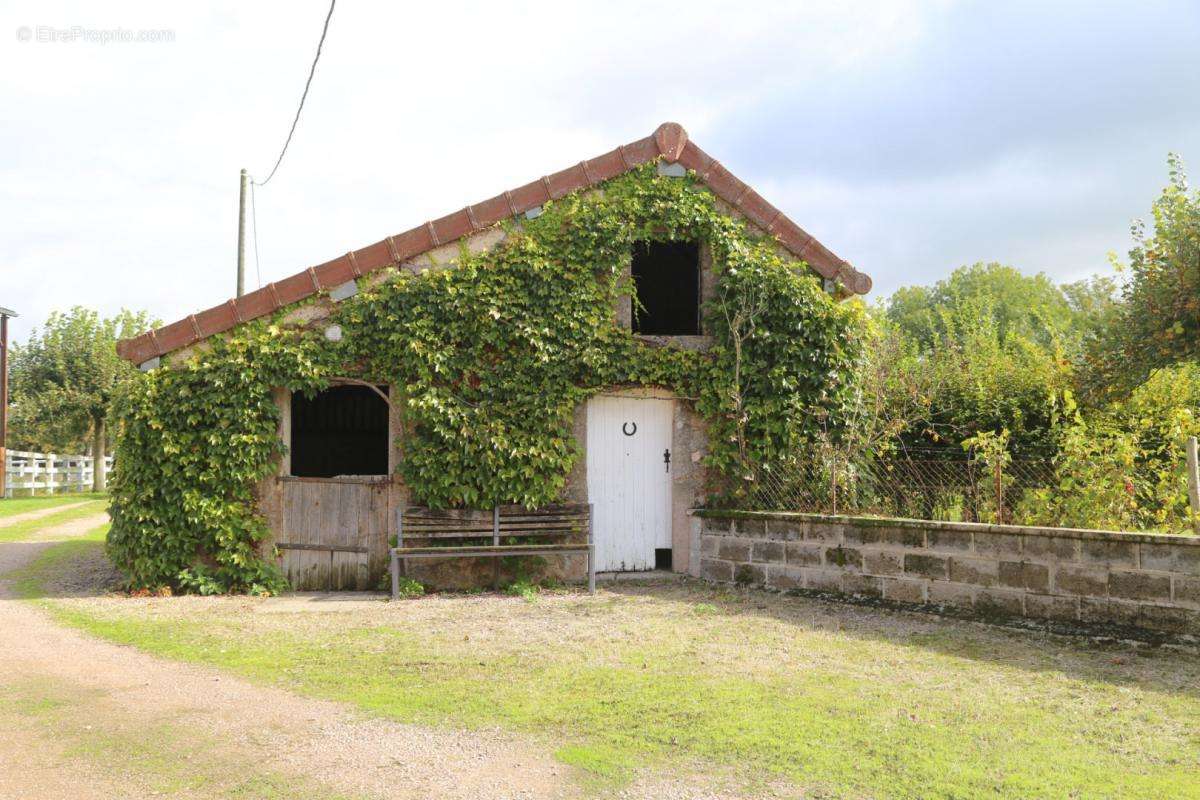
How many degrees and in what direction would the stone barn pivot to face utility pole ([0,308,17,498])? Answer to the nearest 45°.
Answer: approximately 135° to its right

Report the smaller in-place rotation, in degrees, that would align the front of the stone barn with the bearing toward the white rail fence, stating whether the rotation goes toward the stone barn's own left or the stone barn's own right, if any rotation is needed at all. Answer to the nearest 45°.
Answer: approximately 135° to the stone barn's own right

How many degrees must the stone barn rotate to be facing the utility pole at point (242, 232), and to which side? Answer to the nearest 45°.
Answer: approximately 135° to its right

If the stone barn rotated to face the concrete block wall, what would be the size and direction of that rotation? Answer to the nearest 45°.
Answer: approximately 45° to its left

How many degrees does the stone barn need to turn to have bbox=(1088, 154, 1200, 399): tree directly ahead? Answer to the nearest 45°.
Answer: approximately 90° to its left

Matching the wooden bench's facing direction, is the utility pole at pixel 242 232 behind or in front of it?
behind

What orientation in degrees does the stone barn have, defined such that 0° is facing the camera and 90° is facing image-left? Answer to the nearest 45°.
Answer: approximately 0°
